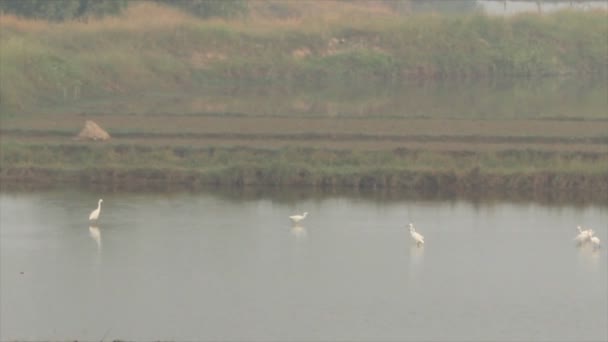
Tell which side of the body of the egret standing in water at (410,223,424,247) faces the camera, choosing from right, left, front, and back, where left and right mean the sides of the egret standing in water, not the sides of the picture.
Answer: left

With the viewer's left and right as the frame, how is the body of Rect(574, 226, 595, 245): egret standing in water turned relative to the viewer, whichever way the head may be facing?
facing to the left of the viewer

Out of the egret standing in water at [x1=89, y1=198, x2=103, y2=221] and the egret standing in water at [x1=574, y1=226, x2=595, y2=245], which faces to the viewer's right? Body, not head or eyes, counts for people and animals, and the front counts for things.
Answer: the egret standing in water at [x1=89, y1=198, x2=103, y2=221]

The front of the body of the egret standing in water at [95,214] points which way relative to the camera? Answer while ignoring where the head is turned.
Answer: to the viewer's right
